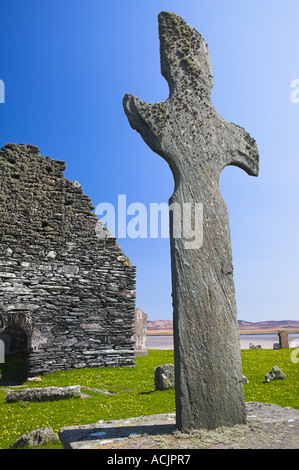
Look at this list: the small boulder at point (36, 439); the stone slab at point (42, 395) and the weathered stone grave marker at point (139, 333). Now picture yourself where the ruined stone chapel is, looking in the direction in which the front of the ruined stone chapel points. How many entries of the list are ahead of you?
2

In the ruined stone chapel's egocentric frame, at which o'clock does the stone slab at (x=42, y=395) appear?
The stone slab is roughly at 12 o'clock from the ruined stone chapel.

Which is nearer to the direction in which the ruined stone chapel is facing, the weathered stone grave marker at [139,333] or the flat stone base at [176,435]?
the flat stone base

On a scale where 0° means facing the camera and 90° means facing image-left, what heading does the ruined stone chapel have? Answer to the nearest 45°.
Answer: approximately 0°

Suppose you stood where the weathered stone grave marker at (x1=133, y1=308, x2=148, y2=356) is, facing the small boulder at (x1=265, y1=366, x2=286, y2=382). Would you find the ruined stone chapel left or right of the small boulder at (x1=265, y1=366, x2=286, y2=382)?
right

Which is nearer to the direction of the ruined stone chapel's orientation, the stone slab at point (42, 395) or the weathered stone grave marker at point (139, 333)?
the stone slab

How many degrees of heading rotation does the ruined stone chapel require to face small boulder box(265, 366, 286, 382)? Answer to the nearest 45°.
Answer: approximately 45° to its left

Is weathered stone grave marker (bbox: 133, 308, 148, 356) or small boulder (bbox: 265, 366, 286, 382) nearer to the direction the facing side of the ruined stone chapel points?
the small boulder

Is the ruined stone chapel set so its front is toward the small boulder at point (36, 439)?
yes

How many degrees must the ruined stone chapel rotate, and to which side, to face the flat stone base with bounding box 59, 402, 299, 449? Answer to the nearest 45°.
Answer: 0° — it already faces it
